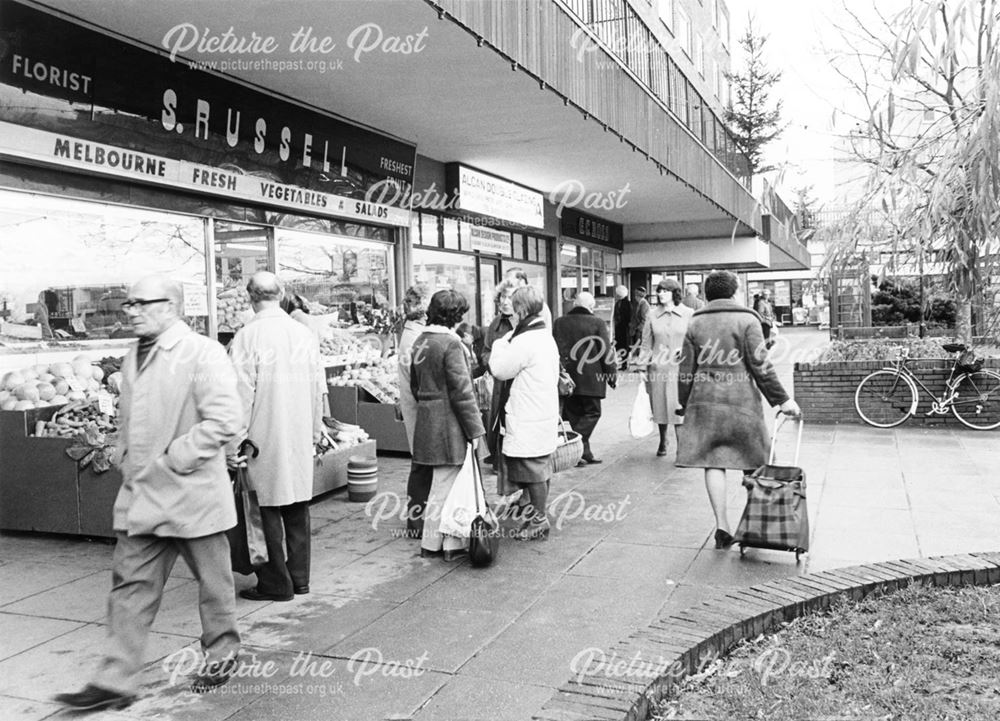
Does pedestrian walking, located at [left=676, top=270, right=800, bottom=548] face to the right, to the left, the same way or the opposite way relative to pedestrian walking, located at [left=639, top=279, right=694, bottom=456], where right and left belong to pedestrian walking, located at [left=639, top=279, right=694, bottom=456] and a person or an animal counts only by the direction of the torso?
the opposite way

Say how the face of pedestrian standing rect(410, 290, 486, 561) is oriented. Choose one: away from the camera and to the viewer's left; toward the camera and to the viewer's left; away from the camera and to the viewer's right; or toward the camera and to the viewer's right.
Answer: away from the camera and to the viewer's right

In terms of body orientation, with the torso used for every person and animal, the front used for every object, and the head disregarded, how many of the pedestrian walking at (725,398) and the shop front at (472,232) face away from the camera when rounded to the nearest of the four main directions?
1

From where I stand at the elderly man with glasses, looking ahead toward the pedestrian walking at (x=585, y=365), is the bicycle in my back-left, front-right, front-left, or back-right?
front-right

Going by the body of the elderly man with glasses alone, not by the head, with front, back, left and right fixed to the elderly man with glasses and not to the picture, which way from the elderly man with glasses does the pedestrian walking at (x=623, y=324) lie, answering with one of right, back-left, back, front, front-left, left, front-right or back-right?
back

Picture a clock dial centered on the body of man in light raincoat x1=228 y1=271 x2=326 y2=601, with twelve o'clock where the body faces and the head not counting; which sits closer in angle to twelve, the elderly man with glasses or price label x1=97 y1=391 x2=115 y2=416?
the price label

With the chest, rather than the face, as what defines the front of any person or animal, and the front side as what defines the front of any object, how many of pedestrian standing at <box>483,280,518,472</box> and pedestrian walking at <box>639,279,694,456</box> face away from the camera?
0

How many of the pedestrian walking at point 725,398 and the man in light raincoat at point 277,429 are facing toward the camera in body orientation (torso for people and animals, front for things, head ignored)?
0

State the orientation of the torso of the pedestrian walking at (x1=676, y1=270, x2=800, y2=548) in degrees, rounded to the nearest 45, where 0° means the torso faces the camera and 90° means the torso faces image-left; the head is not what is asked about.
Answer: approximately 180°

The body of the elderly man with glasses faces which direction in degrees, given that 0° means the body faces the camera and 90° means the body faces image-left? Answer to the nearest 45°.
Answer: approximately 45°

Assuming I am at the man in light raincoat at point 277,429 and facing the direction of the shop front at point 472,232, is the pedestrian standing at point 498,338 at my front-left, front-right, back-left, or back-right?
front-right

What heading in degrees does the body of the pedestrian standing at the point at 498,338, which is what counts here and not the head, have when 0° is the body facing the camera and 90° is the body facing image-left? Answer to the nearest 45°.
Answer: approximately 315°

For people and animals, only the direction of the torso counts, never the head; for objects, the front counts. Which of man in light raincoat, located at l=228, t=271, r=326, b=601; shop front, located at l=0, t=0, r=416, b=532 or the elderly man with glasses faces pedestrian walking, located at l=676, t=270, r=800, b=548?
the shop front

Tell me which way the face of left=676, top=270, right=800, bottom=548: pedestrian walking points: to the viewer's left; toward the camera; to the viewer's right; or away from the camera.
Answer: away from the camera

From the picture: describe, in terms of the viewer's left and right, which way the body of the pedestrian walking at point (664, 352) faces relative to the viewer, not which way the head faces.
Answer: facing the viewer

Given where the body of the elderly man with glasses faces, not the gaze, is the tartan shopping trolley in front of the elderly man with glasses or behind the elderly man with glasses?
behind
